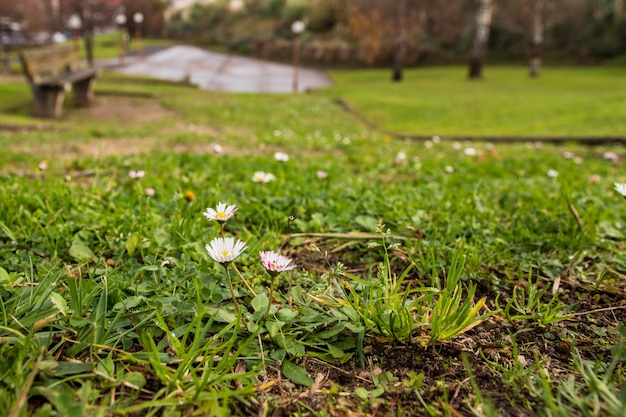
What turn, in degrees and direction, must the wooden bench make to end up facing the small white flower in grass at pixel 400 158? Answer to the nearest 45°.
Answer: approximately 45° to its right

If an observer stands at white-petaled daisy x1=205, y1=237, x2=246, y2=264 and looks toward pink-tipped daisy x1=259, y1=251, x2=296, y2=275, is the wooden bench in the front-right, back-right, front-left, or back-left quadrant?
back-left

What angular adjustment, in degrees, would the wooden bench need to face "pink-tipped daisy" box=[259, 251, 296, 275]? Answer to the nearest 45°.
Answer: approximately 45° to its right

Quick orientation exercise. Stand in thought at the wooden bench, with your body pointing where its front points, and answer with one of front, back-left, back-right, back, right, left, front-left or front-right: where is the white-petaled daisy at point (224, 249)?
front-right

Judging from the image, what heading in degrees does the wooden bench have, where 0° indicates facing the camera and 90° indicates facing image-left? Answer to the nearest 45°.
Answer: approximately 315°

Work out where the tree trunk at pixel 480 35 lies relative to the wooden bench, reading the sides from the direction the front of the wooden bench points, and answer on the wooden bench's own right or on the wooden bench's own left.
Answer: on the wooden bench's own left
